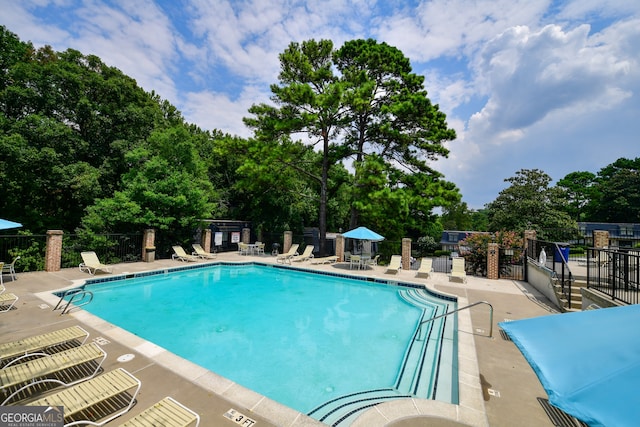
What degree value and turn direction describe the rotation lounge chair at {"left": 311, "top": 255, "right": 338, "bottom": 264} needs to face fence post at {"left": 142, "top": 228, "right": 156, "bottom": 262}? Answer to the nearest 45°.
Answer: approximately 45° to its right

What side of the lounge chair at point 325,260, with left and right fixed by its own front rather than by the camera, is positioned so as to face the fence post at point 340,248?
back

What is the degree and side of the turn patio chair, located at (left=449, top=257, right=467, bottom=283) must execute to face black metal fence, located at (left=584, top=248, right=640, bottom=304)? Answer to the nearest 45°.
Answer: approximately 45° to its left

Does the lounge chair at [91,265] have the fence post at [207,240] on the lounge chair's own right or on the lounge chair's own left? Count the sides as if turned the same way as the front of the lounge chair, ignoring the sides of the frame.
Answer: on the lounge chair's own left

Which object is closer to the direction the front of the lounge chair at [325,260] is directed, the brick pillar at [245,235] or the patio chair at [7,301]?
the patio chair

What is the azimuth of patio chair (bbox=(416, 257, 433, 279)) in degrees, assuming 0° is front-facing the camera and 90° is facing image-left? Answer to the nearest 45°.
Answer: approximately 45°
